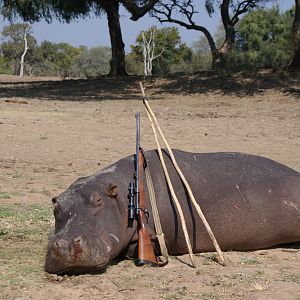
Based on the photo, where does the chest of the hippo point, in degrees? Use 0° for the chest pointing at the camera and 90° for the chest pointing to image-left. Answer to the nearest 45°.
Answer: approximately 45°
